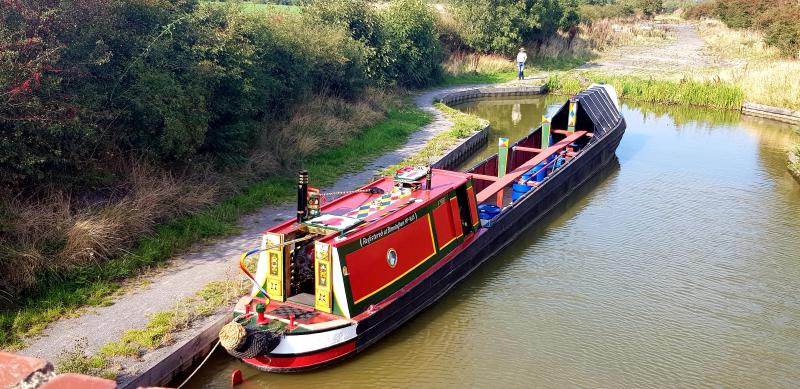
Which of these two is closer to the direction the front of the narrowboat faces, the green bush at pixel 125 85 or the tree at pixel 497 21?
the tree

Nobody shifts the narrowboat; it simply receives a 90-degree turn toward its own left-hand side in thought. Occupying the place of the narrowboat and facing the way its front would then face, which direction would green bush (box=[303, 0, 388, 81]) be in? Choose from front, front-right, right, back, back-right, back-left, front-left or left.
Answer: front-right

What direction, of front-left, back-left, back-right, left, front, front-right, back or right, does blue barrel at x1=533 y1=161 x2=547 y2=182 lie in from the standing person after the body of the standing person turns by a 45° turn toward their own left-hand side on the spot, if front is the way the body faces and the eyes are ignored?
front-right

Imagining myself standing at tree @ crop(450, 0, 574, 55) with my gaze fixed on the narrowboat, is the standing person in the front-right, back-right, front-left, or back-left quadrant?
front-left

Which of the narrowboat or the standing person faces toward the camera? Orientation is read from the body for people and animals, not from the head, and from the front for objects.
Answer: the standing person

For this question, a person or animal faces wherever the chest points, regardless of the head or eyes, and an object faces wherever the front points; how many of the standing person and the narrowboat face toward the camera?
1

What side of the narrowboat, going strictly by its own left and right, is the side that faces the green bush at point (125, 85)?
left

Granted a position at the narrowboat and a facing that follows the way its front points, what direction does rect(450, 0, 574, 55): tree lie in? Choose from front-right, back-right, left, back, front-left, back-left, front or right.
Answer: front-left

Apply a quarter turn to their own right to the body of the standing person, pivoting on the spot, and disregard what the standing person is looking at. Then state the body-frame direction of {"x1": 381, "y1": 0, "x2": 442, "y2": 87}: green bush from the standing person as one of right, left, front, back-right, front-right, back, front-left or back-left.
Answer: front-left

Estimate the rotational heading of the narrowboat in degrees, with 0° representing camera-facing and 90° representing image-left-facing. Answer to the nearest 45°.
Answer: approximately 225°

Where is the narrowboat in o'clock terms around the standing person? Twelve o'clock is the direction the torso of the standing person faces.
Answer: The narrowboat is roughly at 12 o'clock from the standing person.

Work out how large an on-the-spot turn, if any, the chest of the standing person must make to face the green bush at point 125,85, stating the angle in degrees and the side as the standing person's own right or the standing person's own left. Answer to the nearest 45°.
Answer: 0° — they already face it

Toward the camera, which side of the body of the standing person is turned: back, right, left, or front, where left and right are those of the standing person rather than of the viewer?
front
